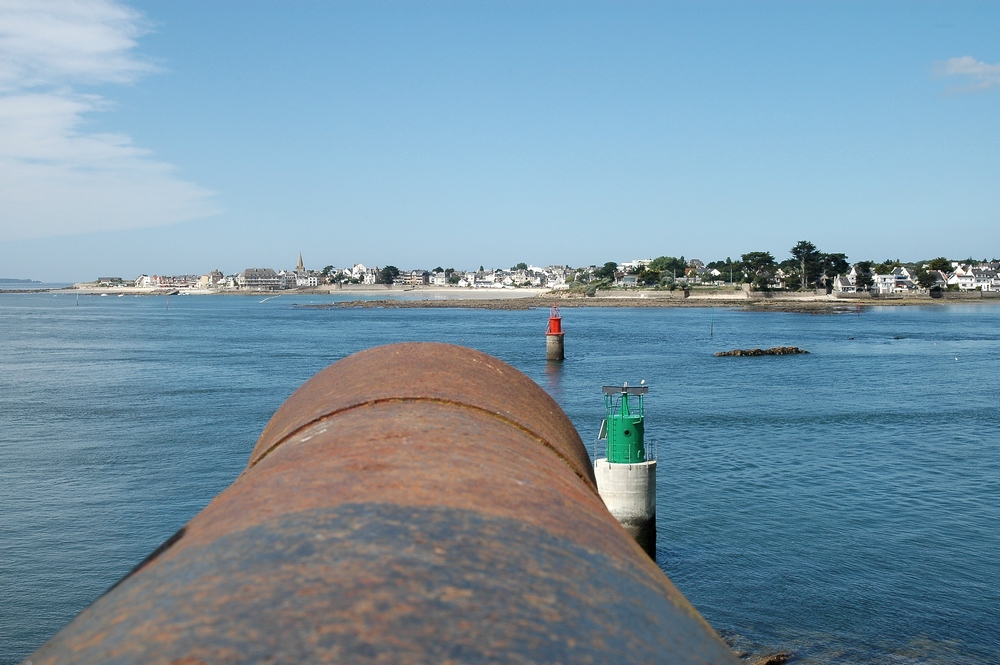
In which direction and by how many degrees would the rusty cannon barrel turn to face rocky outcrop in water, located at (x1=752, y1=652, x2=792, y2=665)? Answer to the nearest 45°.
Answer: approximately 45° to its right

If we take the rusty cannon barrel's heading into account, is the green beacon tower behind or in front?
in front

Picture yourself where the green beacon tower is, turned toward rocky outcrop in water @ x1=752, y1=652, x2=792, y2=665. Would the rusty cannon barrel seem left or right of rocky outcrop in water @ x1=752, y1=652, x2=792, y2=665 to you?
right

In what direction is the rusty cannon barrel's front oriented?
away from the camera
